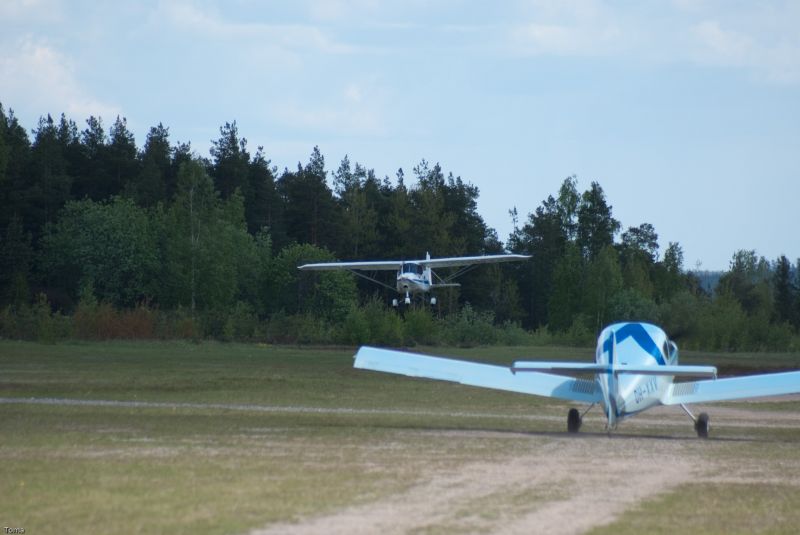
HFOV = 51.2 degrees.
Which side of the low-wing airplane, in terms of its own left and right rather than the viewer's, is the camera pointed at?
back
